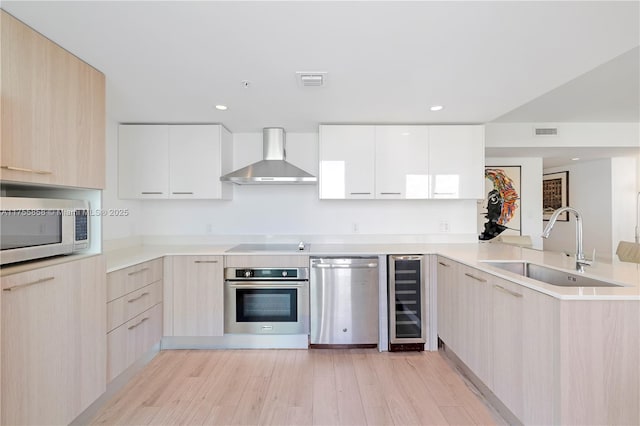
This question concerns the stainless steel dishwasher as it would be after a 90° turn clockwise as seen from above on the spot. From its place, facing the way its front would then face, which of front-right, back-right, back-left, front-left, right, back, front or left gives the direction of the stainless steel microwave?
front-left

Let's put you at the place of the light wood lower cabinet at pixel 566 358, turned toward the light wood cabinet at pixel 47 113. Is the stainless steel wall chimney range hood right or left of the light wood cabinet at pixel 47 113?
right

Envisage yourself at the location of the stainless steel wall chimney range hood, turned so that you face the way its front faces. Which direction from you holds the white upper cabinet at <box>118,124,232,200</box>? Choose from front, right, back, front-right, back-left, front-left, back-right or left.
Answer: right

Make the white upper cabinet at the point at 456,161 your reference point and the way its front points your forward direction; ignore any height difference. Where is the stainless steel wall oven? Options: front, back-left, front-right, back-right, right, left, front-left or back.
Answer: front-right

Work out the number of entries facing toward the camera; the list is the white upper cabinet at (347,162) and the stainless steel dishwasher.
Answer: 2

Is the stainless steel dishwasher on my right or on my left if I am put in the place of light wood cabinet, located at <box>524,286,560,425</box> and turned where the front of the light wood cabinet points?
on my right

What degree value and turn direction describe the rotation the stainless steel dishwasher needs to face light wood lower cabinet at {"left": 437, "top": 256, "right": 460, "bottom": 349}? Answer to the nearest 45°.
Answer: approximately 90° to its left

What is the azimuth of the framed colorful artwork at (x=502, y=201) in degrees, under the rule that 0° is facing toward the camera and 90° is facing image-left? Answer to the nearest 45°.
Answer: approximately 0°

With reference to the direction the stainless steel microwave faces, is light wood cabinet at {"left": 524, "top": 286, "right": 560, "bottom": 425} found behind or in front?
in front
